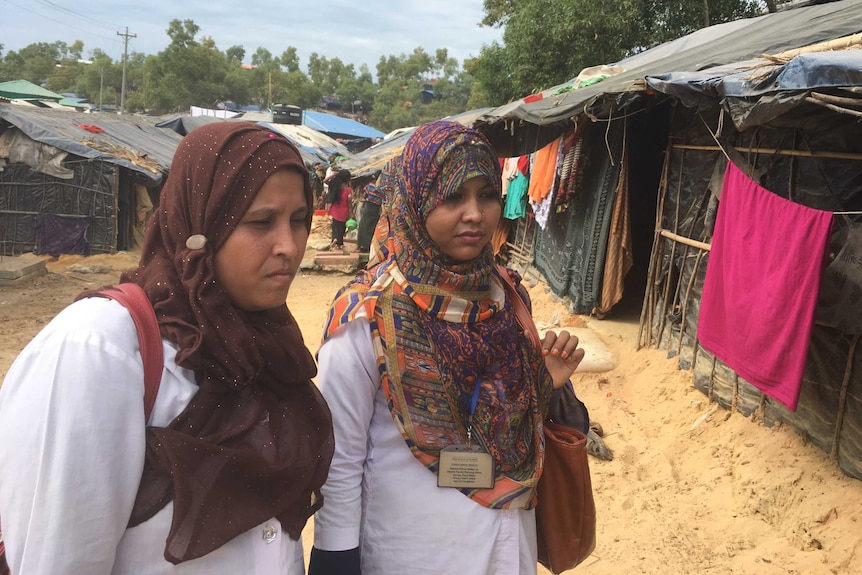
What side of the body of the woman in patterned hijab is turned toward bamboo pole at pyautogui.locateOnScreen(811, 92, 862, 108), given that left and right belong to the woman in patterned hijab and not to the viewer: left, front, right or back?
left

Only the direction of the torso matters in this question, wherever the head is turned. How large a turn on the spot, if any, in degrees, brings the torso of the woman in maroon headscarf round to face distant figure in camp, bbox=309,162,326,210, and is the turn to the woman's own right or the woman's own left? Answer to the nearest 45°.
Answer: approximately 135° to the woman's own left

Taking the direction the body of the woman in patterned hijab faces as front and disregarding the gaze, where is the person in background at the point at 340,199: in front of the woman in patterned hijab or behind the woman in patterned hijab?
behind

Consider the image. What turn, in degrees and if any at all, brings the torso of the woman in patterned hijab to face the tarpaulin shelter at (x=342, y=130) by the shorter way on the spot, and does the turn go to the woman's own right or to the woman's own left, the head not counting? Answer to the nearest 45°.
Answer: approximately 135° to the woman's own left

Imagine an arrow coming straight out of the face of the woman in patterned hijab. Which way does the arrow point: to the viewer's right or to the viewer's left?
to the viewer's right

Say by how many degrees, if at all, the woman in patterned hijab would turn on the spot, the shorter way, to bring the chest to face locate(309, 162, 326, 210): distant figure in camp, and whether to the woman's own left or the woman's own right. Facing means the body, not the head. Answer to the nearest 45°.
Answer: approximately 135° to the woman's own left

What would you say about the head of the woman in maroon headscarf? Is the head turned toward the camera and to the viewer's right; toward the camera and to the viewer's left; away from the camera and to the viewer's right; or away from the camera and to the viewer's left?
toward the camera and to the viewer's right

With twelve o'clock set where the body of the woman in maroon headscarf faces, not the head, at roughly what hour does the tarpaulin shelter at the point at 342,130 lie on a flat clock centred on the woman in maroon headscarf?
The tarpaulin shelter is roughly at 8 o'clock from the woman in maroon headscarf.

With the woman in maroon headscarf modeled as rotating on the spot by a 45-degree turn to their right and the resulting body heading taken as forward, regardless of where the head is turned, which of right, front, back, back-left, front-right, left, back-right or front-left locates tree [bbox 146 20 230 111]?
back
